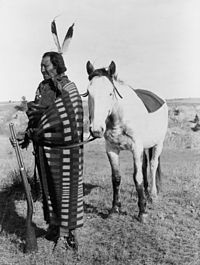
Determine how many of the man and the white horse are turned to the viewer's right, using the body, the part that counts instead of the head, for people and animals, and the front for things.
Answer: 0

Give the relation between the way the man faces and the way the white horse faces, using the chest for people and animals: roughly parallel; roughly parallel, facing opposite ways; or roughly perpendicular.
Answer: roughly parallel

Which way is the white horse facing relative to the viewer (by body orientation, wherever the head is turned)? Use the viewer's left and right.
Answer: facing the viewer and to the left of the viewer
